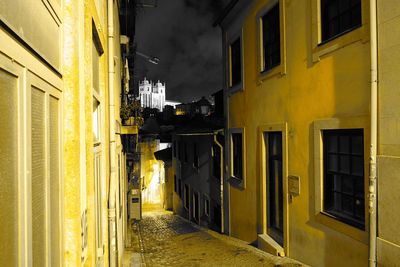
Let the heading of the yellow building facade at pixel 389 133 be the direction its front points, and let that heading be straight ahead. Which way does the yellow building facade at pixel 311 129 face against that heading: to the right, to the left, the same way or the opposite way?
the same way

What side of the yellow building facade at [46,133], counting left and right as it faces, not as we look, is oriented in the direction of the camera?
right

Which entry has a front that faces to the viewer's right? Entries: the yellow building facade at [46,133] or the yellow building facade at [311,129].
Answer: the yellow building facade at [46,133]

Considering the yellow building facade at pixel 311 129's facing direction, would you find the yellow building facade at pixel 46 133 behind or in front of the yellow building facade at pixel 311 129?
in front

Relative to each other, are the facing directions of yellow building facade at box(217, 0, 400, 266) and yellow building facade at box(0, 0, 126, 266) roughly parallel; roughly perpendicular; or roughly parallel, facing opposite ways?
roughly parallel, facing opposite ways

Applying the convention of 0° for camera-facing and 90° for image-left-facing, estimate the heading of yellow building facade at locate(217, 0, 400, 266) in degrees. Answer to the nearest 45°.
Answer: approximately 45°

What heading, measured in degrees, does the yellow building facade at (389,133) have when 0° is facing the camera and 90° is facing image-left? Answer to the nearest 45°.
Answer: approximately 45°

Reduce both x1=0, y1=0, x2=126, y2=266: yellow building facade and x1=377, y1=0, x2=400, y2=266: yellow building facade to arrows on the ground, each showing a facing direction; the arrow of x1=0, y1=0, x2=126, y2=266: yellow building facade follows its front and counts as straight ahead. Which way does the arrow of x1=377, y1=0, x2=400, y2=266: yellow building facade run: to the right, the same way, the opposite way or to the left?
the opposite way

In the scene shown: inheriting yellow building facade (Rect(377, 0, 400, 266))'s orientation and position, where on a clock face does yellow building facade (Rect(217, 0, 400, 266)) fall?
yellow building facade (Rect(217, 0, 400, 266)) is roughly at 3 o'clock from yellow building facade (Rect(377, 0, 400, 266)).

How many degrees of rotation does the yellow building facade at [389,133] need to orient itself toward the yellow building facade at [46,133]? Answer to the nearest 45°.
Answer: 0° — it already faces it

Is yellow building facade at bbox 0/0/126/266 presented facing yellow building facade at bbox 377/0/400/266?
yes

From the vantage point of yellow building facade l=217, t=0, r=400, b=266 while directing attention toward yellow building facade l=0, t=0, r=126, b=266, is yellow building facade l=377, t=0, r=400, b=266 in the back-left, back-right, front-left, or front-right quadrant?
front-left

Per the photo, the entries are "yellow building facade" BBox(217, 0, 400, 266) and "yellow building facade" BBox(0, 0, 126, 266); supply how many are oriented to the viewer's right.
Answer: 1

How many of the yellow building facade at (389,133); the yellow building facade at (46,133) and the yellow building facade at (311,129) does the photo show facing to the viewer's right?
1
